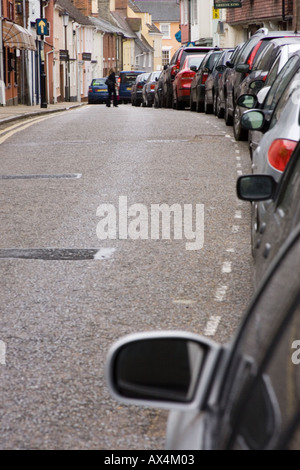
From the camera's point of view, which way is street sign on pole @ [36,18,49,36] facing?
toward the camera

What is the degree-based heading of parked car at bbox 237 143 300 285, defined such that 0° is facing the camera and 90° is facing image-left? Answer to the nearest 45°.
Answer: approximately 180°

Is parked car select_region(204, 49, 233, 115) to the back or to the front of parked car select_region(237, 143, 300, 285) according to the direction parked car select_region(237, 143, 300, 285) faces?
to the front

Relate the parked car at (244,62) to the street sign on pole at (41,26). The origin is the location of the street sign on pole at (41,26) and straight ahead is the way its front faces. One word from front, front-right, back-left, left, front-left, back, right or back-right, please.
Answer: front

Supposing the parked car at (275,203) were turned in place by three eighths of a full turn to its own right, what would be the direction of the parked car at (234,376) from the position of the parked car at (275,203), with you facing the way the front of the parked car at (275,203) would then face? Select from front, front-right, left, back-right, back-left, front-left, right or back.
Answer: front-right

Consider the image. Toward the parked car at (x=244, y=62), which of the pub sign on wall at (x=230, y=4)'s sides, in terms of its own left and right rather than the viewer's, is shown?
front

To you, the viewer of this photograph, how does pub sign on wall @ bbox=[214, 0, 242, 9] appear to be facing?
facing the viewer
